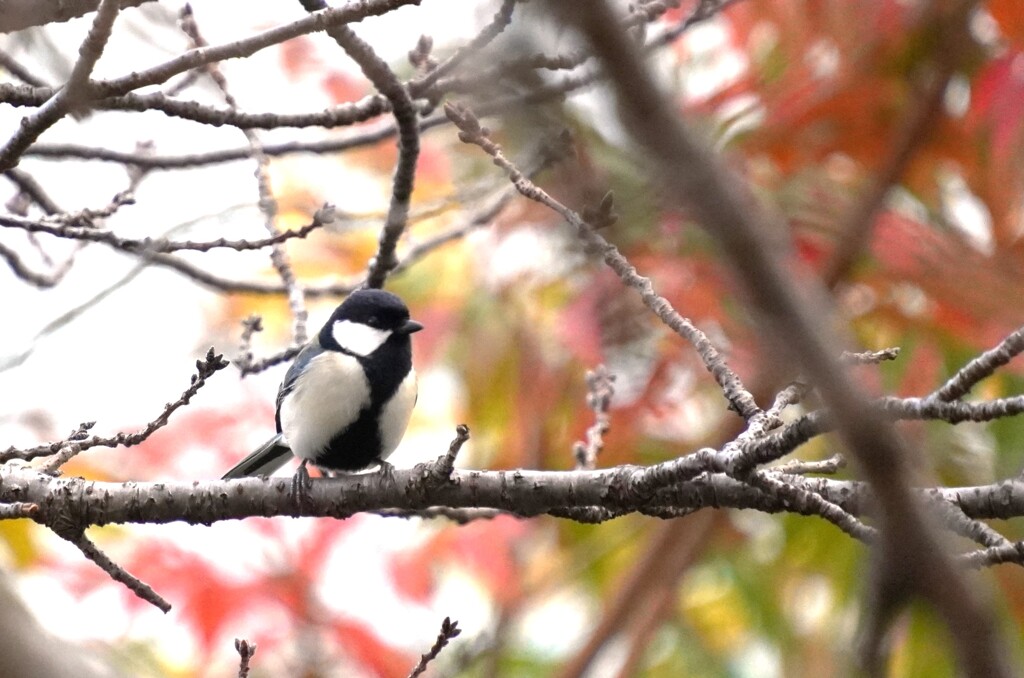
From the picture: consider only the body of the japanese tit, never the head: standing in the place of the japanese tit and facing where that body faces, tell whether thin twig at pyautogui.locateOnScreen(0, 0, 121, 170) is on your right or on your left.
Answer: on your right

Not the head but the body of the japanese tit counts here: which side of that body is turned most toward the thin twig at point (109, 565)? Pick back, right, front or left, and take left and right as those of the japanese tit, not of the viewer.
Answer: right

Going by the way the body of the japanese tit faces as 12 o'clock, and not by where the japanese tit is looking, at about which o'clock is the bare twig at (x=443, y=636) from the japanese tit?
The bare twig is roughly at 1 o'clock from the japanese tit.

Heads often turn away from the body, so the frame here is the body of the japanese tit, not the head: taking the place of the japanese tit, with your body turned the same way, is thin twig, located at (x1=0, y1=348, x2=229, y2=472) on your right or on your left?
on your right

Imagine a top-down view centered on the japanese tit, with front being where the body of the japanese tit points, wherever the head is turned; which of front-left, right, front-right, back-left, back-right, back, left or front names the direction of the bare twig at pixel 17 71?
right

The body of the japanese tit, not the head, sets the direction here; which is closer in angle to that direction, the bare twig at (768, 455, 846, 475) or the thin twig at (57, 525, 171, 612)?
the bare twig

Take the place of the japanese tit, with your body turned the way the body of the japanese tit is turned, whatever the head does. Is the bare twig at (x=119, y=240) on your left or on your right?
on your right

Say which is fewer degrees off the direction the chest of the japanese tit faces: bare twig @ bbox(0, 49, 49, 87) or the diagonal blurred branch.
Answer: the diagonal blurred branch

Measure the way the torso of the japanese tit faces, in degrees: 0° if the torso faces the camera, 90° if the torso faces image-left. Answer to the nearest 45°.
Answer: approximately 315°

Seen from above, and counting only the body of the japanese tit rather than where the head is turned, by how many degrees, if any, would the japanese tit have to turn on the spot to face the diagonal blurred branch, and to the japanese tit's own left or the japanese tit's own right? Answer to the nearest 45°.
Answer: approximately 45° to the japanese tit's own right
